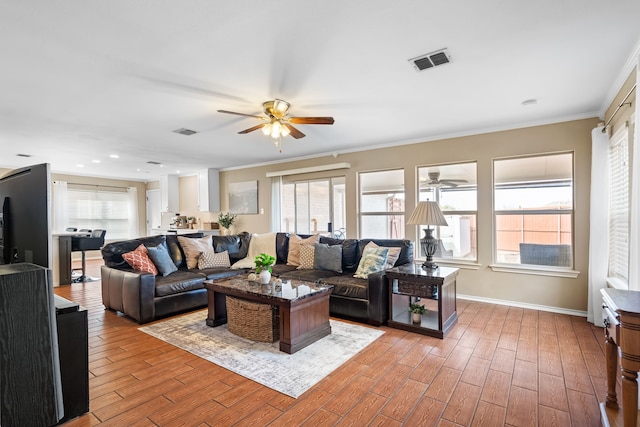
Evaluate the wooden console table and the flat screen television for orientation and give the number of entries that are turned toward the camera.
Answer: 0

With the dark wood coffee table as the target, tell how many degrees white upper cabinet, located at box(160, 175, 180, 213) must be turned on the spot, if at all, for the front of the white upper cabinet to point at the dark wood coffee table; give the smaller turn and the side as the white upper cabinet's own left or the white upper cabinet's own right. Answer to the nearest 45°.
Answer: approximately 45° to the white upper cabinet's own left

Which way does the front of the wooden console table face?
to the viewer's left

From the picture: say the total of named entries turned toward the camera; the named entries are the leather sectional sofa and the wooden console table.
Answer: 1

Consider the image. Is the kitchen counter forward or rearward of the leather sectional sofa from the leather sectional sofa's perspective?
rearward

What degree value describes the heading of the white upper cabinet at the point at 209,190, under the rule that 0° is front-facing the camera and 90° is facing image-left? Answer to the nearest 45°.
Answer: approximately 45°

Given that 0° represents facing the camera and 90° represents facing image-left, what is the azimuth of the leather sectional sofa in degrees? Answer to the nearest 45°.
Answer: approximately 0°

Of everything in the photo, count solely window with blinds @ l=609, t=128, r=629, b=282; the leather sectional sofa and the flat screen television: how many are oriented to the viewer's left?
1

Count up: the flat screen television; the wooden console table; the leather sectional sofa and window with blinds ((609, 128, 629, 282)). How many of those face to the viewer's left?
2

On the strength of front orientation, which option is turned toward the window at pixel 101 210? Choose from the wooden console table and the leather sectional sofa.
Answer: the wooden console table

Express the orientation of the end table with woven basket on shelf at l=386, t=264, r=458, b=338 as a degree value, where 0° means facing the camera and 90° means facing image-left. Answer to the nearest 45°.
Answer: approximately 45°

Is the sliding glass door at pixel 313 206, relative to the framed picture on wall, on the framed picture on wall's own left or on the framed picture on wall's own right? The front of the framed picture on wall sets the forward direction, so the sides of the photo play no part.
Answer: on the framed picture on wall's own left

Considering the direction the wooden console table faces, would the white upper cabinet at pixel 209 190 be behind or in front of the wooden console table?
in front

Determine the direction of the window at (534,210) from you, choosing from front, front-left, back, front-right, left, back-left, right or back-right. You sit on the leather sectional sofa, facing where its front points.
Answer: left

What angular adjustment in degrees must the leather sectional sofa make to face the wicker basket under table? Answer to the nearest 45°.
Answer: approximately 45° to its left

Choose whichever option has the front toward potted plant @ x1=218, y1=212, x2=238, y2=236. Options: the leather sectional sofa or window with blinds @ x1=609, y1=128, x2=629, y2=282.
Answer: the window with blinds

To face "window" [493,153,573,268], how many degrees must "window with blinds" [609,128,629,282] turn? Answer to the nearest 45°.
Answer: approximately 45° to its right

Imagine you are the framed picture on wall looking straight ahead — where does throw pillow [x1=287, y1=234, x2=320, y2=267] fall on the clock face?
The throw pillow is roughly at 10 o'clock from the framed picture on wall.

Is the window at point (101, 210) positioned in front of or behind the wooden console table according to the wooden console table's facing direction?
in front
